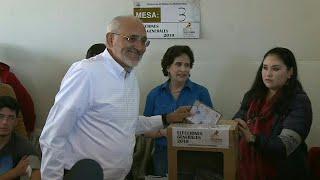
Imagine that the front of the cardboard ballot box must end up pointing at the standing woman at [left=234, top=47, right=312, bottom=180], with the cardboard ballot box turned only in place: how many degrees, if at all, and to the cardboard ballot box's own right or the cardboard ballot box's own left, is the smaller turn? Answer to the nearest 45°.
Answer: approximately 135° to the cardboard ballot box's own left

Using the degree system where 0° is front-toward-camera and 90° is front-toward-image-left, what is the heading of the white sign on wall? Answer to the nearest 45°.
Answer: approximately 0°

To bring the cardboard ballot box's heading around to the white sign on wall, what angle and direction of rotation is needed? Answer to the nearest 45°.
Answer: approximately 180°

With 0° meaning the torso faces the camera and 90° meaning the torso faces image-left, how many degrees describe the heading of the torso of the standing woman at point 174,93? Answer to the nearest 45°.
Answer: approximately 0°

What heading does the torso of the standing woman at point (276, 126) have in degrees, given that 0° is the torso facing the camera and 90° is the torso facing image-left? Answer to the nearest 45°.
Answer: approximately 45°
